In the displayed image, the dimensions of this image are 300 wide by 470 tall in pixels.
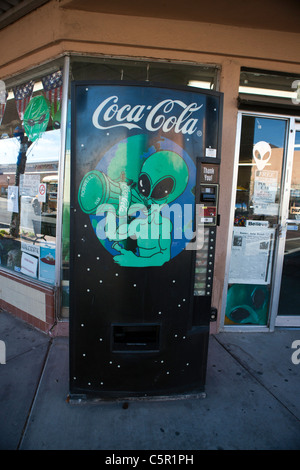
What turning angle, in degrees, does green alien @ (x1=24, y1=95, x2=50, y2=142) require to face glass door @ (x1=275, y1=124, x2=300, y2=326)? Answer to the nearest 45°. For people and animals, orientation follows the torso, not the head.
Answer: approximately 90° to its left

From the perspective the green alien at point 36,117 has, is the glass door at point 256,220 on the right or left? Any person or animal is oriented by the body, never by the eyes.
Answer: on its left

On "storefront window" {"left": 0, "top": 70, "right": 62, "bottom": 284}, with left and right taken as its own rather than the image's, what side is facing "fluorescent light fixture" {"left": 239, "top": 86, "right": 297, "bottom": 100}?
left

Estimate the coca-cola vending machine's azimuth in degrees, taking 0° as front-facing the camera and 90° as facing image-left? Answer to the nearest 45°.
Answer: approximately 0°

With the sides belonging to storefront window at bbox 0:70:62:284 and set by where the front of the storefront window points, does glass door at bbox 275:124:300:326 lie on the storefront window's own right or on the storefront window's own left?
on the storefront window's own left

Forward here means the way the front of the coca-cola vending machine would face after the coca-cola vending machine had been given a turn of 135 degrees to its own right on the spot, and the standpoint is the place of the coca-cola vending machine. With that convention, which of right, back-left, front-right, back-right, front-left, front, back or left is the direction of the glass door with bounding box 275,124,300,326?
right

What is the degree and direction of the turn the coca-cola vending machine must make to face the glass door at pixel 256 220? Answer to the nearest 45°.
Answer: approximately 135° to its left

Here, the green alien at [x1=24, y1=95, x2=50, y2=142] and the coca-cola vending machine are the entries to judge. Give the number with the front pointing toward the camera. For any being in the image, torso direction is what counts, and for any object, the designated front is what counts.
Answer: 2

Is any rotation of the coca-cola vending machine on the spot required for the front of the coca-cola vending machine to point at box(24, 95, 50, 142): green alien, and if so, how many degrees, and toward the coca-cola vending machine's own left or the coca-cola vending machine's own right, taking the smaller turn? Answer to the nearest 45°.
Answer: approximately 135° to the coca-cola vending machine's own right
